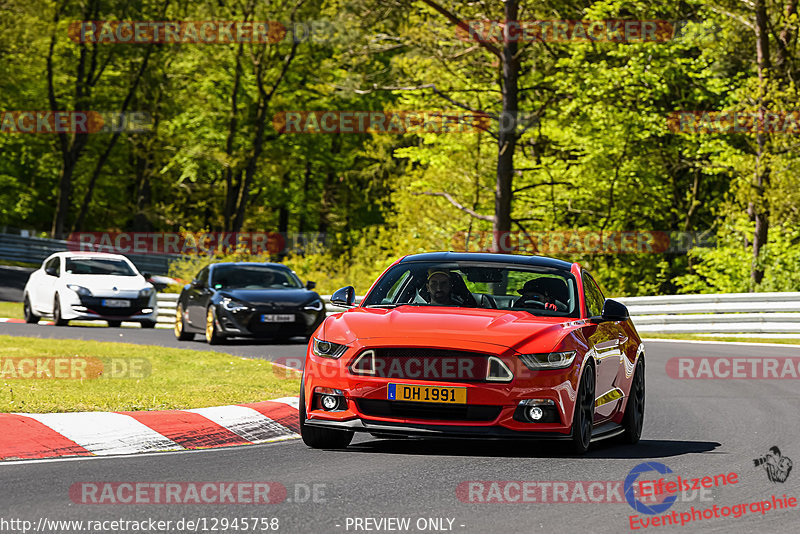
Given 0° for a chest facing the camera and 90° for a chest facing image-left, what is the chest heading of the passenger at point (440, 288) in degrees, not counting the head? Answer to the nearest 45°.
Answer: approximately 0°

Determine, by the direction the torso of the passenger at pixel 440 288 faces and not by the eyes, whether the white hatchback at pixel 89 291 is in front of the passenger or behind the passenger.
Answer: behind

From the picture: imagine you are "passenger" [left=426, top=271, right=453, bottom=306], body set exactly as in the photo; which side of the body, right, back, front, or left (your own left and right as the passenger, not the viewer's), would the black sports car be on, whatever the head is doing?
back

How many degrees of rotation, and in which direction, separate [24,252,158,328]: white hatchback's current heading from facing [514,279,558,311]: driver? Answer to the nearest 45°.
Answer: approximately 45° to its right

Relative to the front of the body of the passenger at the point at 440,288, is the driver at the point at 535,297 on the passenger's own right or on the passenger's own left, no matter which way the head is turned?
on the passenger's own left

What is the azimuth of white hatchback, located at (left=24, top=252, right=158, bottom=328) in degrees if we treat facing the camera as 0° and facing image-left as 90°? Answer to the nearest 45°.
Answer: approximately 315°
